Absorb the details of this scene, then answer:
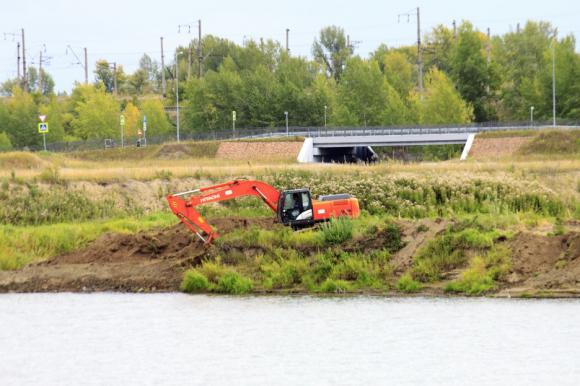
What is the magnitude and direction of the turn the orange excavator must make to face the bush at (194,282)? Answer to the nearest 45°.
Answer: approximately 45° to its left

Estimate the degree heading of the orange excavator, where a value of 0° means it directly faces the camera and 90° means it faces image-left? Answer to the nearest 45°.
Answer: approximately 90°

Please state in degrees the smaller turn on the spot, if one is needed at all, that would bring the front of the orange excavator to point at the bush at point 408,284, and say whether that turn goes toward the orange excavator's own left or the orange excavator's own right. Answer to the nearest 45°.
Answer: approximately 135° to the orange excavator's own left

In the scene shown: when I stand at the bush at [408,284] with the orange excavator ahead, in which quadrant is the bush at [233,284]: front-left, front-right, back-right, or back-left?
front-left

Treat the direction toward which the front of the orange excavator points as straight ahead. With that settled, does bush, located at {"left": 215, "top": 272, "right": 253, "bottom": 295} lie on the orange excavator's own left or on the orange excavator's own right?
on the orange excavator's own left

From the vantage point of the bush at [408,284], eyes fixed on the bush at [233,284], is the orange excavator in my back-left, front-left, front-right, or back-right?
front-right

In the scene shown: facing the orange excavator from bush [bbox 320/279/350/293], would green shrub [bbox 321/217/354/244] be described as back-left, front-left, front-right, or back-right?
front-right
